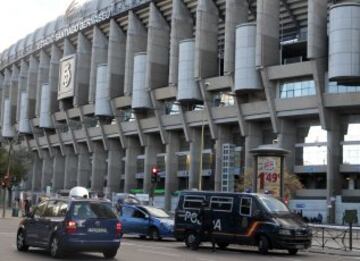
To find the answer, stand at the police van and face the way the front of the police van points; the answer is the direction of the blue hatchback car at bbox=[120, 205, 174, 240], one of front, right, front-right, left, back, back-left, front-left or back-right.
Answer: back

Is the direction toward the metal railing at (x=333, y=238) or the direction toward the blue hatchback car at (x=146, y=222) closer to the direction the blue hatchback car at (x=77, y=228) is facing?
the blue hatchback car

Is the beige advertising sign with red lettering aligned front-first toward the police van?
yes

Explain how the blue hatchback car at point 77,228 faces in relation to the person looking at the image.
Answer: facing away from the viewer and to the left of the viewer

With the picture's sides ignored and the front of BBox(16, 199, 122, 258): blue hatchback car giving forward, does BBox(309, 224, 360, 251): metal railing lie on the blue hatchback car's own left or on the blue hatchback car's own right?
on the blue hatchback car's own right

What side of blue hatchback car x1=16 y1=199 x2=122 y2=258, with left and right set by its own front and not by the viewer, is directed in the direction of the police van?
right

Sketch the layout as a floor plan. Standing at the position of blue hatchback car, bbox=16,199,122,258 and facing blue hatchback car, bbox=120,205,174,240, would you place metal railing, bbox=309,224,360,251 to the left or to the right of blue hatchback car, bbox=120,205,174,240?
right

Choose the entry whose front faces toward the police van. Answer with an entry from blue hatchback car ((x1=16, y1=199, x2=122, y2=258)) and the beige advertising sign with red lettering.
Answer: the beige advertising sign with red lettering

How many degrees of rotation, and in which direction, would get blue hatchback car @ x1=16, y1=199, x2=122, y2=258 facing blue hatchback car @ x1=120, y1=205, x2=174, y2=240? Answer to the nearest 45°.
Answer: approximately 45° to its right

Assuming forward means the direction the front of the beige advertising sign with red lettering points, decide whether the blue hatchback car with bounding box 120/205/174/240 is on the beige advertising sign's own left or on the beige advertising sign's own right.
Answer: on the beige advertising sign's own right
